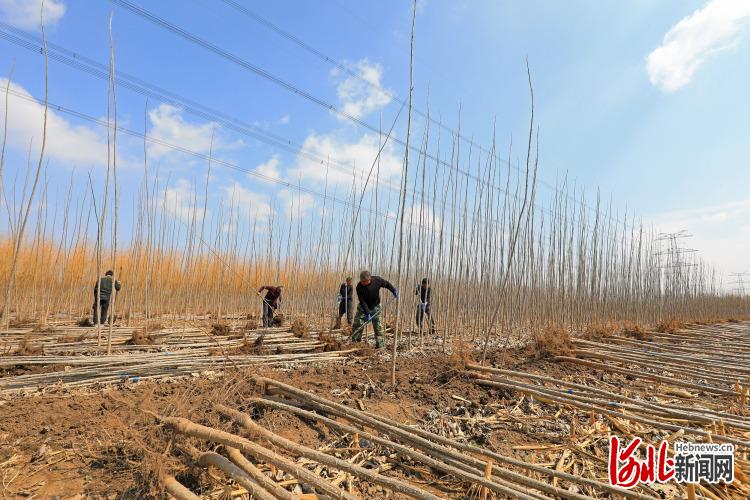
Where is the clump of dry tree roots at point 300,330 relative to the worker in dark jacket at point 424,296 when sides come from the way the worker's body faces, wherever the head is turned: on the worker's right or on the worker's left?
on the worker's right

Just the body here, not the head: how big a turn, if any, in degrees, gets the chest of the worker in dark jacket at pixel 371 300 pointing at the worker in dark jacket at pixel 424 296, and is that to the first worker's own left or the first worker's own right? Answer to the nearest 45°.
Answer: approximately 135° to the first worker's own left

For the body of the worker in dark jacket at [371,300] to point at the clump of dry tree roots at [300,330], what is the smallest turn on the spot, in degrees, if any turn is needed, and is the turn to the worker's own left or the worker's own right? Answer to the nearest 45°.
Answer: approximately 90° to the worker's own right

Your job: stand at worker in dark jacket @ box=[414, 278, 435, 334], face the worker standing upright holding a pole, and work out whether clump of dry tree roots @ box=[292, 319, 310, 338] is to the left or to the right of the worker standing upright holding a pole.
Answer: left

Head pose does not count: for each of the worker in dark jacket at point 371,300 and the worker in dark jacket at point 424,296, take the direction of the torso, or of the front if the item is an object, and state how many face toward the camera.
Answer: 2

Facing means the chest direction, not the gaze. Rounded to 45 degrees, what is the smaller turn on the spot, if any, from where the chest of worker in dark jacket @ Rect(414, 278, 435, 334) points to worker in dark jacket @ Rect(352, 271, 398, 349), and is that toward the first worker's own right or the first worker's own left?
approximately 45° to the first worker's own right

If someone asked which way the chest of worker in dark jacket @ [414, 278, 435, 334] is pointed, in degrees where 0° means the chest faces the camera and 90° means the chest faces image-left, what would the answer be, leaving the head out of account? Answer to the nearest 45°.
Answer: approximately 0°
